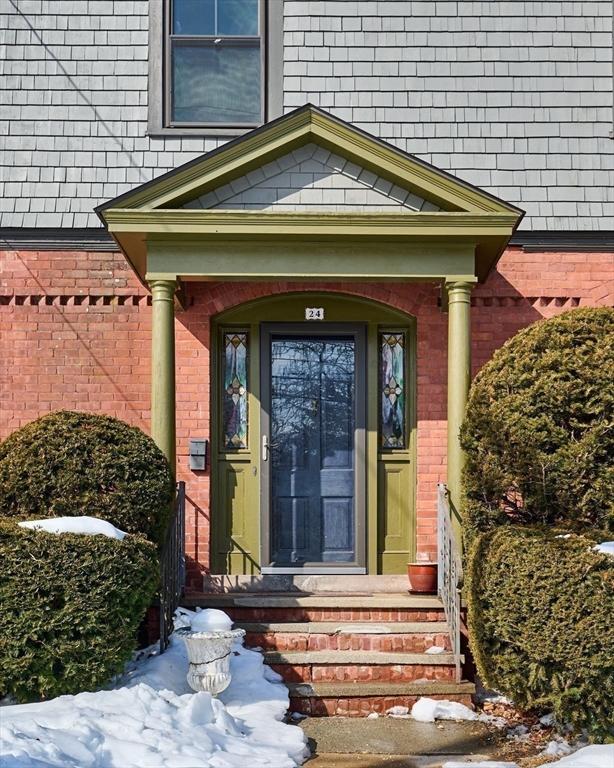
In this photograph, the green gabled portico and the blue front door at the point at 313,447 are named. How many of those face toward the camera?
2

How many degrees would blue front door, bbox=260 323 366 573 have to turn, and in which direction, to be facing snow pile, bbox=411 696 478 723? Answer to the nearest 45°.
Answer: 0° — it already faces it

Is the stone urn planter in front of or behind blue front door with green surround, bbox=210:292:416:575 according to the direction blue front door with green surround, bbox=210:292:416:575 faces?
in front

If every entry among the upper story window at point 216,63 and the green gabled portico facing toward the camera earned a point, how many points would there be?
2

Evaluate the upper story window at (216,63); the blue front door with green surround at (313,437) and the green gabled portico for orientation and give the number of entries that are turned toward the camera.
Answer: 3

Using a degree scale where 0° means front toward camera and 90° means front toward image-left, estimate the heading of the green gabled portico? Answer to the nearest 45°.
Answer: approximately 0°
